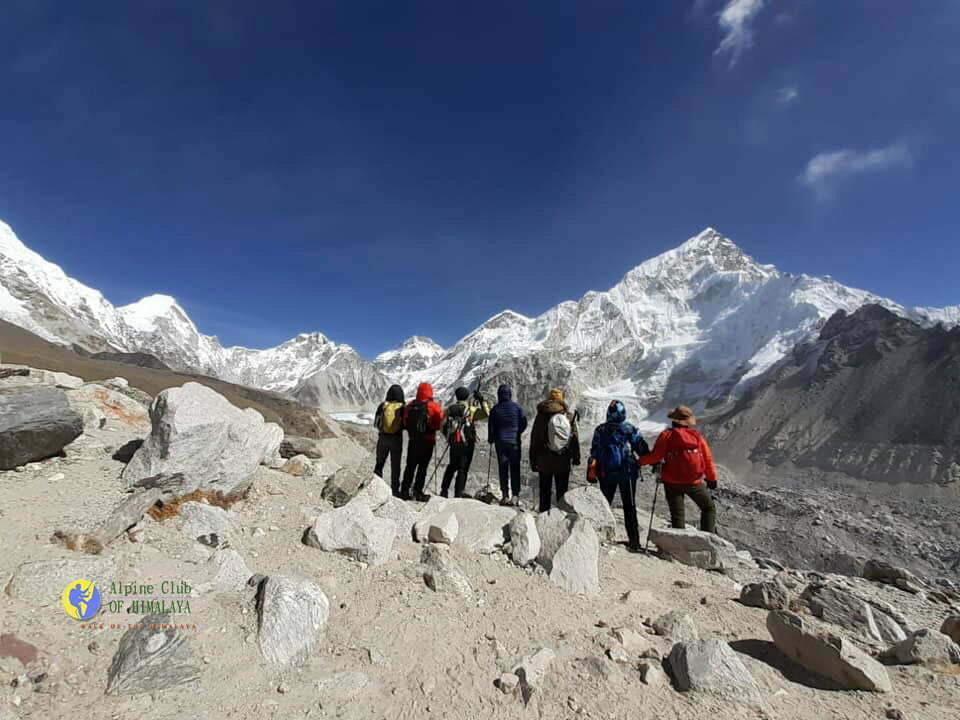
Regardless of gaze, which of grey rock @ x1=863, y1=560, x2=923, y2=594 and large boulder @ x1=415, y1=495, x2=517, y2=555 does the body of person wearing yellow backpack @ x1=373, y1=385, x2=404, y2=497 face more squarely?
the grey rock

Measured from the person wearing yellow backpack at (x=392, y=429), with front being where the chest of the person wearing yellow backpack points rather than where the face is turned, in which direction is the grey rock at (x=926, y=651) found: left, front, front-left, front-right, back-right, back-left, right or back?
back-right

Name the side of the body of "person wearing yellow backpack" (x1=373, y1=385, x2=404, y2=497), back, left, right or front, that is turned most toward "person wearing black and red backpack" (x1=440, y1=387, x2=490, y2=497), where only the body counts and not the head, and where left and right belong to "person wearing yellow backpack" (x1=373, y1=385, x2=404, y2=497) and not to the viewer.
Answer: right

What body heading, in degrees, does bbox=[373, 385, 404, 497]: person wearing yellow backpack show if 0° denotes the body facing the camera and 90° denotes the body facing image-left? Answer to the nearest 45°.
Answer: approximately 180°

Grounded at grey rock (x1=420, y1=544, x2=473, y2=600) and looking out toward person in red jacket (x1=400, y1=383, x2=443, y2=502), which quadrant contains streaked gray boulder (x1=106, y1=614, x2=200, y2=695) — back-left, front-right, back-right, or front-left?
back-left

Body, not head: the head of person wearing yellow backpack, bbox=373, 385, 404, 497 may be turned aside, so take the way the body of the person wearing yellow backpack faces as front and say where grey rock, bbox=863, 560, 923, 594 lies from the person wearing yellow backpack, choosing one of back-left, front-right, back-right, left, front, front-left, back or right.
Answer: right

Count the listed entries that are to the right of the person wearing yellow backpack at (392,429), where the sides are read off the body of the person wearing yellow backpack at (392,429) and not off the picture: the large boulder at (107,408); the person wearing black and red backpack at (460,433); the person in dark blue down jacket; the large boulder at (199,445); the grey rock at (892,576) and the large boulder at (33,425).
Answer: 3

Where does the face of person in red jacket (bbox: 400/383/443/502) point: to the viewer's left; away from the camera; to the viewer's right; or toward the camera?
away from the camera

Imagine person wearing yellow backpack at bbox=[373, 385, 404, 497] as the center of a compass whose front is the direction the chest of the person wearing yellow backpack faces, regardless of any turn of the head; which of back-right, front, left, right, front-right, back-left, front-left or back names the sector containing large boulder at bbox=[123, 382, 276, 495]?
back-left

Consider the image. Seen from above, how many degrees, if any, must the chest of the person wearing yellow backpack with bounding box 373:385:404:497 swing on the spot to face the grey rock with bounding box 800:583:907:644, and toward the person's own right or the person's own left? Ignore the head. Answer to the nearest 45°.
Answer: approximately 135° to the person's own right

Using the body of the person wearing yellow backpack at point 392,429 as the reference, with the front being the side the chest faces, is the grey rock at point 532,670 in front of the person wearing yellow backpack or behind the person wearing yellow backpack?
behind

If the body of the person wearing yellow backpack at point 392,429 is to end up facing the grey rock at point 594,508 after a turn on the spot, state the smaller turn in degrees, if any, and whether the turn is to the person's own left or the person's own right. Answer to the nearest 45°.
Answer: approximately 135° to the person's own right

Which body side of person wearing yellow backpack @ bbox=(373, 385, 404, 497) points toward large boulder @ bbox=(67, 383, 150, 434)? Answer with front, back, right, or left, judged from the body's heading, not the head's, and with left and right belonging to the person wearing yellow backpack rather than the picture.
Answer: left

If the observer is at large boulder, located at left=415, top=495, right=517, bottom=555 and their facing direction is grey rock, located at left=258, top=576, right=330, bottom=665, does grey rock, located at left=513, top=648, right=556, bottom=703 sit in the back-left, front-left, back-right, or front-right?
front-left

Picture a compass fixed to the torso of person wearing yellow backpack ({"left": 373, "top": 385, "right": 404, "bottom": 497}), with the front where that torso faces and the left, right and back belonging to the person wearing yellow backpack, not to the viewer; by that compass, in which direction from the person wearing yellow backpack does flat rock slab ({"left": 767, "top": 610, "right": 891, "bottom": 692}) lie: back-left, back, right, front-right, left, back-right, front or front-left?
back-right
